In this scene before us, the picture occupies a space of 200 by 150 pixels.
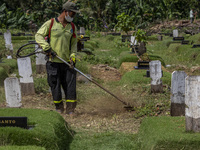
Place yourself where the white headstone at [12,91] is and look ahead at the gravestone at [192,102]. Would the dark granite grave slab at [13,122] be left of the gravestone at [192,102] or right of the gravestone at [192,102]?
right

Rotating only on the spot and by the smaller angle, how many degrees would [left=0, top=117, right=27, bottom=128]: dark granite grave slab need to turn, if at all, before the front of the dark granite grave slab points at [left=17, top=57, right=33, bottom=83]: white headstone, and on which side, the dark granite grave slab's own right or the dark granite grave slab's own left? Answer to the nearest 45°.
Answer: approximately 180°

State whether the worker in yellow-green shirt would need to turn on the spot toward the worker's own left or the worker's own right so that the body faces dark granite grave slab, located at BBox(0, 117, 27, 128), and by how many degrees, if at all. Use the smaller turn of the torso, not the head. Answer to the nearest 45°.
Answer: approximately 45° to the worker's own right

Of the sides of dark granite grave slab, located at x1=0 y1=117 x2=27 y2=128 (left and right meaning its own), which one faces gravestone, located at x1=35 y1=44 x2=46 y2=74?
back

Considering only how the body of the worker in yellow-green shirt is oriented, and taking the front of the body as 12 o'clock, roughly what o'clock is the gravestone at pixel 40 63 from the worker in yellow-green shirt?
The gravestone is roughly at 7 o'clock from the worker in yellow-green shirt.

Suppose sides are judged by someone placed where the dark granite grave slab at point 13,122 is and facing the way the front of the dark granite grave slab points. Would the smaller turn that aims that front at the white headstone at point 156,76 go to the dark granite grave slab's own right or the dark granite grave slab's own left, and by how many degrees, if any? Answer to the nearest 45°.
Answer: approximately 135° to the dark granite grave slab's own left

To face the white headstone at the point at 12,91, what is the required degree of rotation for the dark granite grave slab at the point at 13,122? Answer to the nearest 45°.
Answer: approximately 180°

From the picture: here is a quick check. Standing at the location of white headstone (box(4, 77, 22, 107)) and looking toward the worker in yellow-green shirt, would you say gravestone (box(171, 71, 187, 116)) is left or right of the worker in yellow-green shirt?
right

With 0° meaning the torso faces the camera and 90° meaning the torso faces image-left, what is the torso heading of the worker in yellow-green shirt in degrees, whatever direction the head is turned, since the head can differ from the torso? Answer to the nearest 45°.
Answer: approximately 315°

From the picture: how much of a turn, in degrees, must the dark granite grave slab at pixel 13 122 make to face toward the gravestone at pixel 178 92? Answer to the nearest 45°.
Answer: approximately 90° to its left
